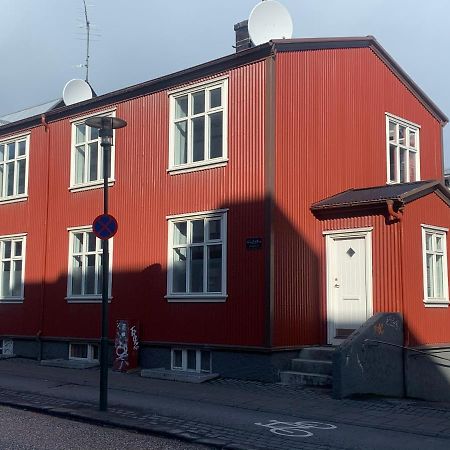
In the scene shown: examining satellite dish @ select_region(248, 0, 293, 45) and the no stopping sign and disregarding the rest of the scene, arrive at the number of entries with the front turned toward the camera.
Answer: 2

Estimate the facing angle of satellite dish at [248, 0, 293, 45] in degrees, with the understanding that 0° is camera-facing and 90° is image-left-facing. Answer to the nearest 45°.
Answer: approximately 0°

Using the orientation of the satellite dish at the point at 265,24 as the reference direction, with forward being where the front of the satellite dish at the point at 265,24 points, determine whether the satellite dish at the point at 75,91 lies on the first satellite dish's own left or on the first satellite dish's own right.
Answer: on the first satellite dish's own right

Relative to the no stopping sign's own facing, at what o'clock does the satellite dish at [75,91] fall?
The satellite dish is roughly at 6 o'clock from the no stopping sign.

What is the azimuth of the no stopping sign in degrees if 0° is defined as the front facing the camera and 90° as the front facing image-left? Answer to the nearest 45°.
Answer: approximately 0°
